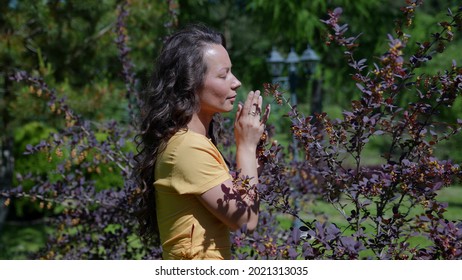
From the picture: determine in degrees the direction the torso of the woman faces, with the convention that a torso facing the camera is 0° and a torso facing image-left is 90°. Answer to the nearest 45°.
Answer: approximately 270°

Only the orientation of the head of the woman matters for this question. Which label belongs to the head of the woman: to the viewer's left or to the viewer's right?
to the viewer's right
